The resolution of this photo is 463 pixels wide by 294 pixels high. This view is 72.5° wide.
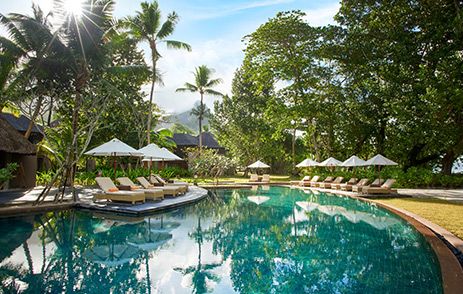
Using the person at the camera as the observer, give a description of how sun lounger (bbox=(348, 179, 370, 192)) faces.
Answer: facing to the left of the viewer

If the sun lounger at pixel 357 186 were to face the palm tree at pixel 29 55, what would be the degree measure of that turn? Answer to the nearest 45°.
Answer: approximately 45° to its left

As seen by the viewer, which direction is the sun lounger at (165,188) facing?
to the viewer's right

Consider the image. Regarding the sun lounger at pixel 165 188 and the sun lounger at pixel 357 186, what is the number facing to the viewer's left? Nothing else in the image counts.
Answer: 1
